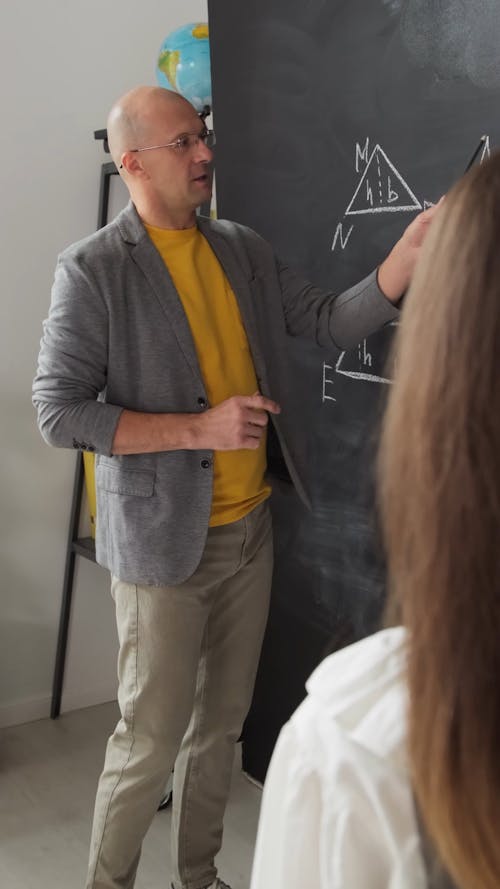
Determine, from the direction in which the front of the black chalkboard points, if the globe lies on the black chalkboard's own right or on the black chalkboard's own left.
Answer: on the black chalkboard's own right

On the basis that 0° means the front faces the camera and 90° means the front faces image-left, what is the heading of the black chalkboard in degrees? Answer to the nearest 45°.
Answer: approximately 0°

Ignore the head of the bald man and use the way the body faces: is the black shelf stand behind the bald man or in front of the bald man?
behind
